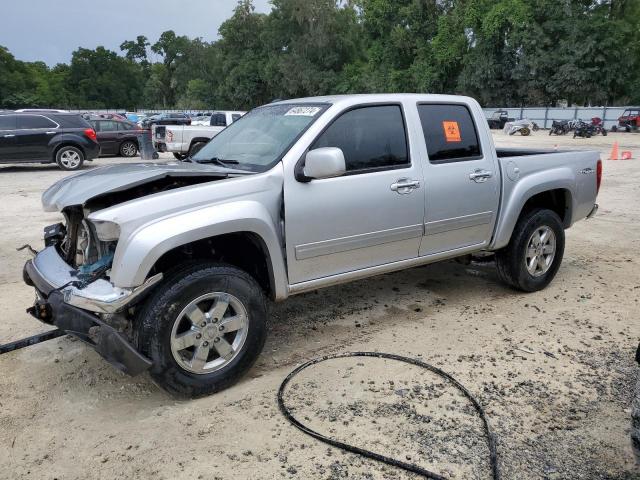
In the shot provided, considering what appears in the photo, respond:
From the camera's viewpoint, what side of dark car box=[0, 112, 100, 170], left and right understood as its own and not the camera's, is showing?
left

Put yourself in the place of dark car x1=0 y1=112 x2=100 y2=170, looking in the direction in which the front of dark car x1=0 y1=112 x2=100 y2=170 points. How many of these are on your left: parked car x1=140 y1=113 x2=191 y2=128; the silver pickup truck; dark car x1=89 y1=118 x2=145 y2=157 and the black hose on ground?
2

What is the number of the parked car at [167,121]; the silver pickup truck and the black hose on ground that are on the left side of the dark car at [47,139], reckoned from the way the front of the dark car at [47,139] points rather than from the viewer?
2

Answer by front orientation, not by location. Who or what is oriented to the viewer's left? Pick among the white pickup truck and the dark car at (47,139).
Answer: the dark car

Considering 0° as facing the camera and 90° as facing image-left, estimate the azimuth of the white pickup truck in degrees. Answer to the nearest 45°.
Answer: approximately 225°

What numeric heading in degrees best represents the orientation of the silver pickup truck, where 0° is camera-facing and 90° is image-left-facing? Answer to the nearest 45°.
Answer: approximately 45°

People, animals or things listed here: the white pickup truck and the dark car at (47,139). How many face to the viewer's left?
1

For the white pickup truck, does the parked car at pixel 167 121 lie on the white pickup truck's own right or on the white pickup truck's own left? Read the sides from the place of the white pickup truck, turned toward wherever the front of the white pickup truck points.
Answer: on the white pickup truck's own left

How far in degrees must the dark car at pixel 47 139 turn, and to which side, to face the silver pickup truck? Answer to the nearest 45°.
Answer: approximately 90° to its left

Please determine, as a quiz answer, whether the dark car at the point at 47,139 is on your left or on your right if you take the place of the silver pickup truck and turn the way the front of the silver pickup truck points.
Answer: on your right

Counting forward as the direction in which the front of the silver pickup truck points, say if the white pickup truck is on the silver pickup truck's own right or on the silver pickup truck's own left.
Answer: on the silver pickup truck's own right

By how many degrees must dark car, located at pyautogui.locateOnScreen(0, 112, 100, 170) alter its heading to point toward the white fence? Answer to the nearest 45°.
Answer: approximately 180°

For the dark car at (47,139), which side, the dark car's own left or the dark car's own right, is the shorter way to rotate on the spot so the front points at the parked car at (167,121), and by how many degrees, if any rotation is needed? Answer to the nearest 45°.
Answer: approximately 90° to the dark car's own right

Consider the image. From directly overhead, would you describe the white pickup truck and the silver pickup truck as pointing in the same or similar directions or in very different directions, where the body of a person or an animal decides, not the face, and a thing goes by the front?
very different directions

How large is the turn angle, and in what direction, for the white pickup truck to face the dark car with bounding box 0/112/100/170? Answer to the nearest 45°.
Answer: approximately 135° to its left
